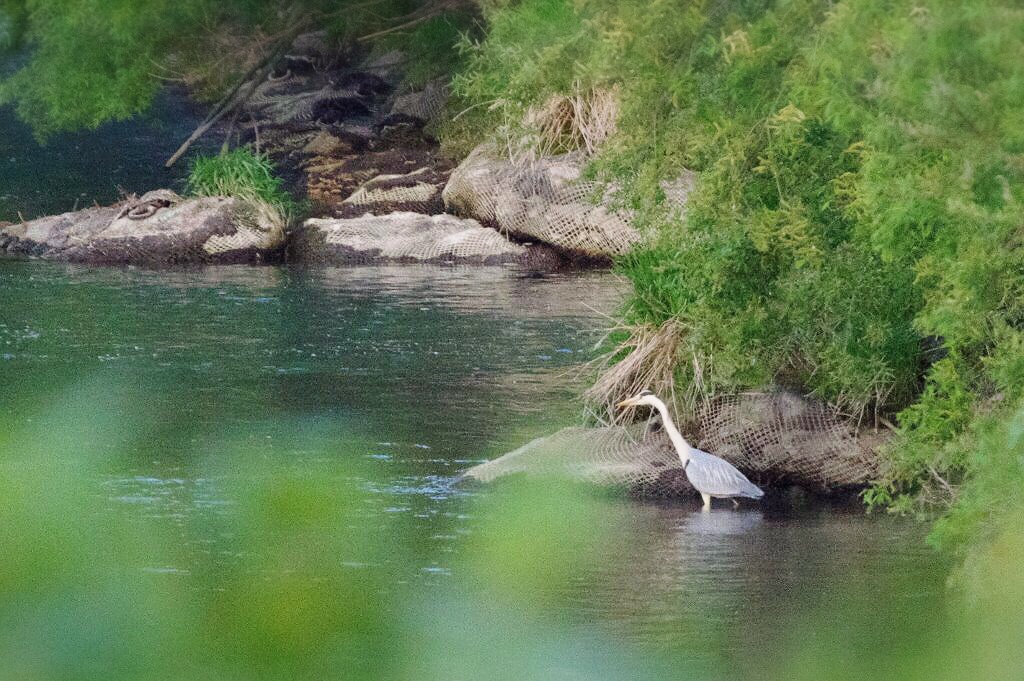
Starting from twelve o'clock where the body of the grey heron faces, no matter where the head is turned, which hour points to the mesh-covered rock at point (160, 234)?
The mesh-covered rock is roughly at 2 o'clock from the grey heron.

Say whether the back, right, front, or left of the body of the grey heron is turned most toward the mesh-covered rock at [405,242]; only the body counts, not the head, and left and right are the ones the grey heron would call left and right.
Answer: right

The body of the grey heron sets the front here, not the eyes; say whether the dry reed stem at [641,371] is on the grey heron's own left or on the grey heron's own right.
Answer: on the grey heron's own right

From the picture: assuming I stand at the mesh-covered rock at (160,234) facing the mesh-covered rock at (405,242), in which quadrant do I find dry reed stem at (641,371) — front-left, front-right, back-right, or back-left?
front-right

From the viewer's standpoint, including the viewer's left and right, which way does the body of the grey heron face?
facing to the left of the viewer

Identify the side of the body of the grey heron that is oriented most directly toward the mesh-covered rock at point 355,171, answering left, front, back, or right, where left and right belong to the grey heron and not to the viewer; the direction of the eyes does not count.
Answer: right

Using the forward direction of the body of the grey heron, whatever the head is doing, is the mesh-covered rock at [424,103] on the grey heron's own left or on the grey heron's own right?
on the grey heron's own right

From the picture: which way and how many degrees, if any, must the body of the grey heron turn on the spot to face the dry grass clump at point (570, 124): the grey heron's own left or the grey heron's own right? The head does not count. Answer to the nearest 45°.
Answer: approximately 90° to the grey heron's own right

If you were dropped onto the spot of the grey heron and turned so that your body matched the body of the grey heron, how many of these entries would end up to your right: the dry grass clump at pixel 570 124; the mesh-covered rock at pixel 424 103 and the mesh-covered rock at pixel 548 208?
3

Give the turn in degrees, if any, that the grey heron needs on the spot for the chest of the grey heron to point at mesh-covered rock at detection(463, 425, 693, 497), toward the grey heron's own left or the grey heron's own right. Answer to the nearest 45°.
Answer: approximately 45° to the grey heron's own right
